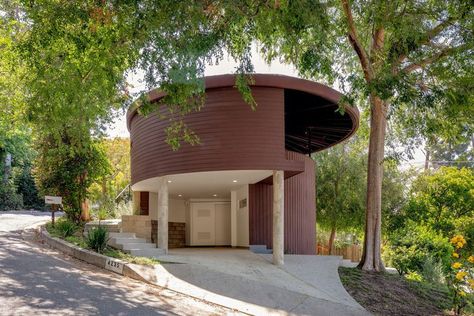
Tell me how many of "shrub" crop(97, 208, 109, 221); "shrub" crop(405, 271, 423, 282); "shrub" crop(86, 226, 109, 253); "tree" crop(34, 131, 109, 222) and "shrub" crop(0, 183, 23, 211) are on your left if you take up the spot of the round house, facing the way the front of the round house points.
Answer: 1

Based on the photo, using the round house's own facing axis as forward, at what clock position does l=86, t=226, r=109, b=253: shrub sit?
The shrub is roughly at 2 o'clock from the round house.

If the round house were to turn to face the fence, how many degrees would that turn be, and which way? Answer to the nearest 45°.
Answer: approximately 135° to its left

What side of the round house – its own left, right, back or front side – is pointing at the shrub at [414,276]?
left

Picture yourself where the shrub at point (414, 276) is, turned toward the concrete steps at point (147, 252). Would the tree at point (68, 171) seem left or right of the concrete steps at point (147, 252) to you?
right

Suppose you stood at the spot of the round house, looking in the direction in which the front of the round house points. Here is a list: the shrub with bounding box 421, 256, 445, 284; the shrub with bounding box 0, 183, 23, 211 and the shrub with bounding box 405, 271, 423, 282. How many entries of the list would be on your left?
2

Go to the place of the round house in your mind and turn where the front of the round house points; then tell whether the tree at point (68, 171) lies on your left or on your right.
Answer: on your right

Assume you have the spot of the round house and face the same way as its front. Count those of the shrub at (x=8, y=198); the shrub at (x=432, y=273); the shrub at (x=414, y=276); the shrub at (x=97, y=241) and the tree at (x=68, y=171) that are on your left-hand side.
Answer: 2

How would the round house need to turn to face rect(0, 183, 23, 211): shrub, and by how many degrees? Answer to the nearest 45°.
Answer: approximately 135° to its right

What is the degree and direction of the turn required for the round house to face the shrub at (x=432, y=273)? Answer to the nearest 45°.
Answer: approximately 90° to its left

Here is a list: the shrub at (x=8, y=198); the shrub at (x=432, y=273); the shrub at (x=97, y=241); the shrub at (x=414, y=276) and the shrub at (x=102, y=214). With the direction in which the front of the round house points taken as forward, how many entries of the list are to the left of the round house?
2

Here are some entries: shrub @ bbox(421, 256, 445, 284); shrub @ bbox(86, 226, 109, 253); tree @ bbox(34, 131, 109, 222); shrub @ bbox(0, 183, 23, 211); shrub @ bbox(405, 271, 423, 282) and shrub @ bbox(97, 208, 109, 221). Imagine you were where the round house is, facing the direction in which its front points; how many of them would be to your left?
2

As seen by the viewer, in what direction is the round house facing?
toward the camera
